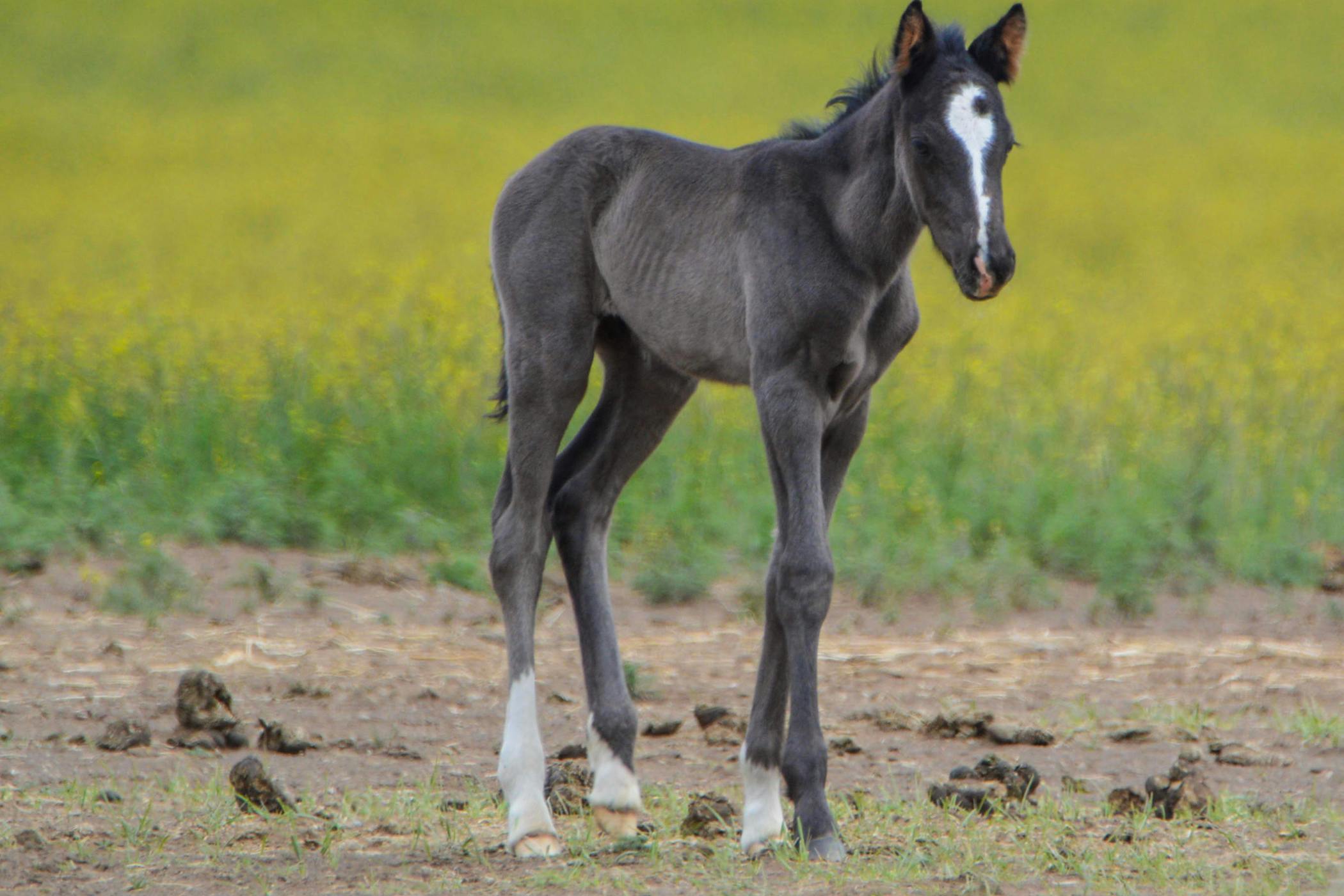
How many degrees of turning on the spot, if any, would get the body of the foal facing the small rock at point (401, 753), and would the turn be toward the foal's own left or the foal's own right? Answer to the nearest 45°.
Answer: approximately 180°

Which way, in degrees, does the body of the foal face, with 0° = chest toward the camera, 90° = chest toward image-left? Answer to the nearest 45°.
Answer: approximately 315°

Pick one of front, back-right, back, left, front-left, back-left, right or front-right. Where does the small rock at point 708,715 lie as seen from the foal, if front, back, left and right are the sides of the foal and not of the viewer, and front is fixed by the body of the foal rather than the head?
back-left

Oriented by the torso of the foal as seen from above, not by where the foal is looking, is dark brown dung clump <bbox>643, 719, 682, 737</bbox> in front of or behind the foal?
behind

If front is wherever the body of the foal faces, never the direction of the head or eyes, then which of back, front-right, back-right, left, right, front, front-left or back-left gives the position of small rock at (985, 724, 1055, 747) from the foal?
left

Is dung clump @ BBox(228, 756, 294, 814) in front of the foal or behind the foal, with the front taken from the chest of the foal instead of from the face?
behind

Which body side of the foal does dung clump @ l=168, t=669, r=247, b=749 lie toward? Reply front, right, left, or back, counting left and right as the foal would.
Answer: back

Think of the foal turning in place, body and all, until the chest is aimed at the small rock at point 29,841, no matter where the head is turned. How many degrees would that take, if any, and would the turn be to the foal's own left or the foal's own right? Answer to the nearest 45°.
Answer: approximately 135° to the foal's own right
